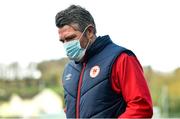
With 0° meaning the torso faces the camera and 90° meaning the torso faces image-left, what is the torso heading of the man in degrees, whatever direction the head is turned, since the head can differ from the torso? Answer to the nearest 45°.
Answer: approximately 45°
